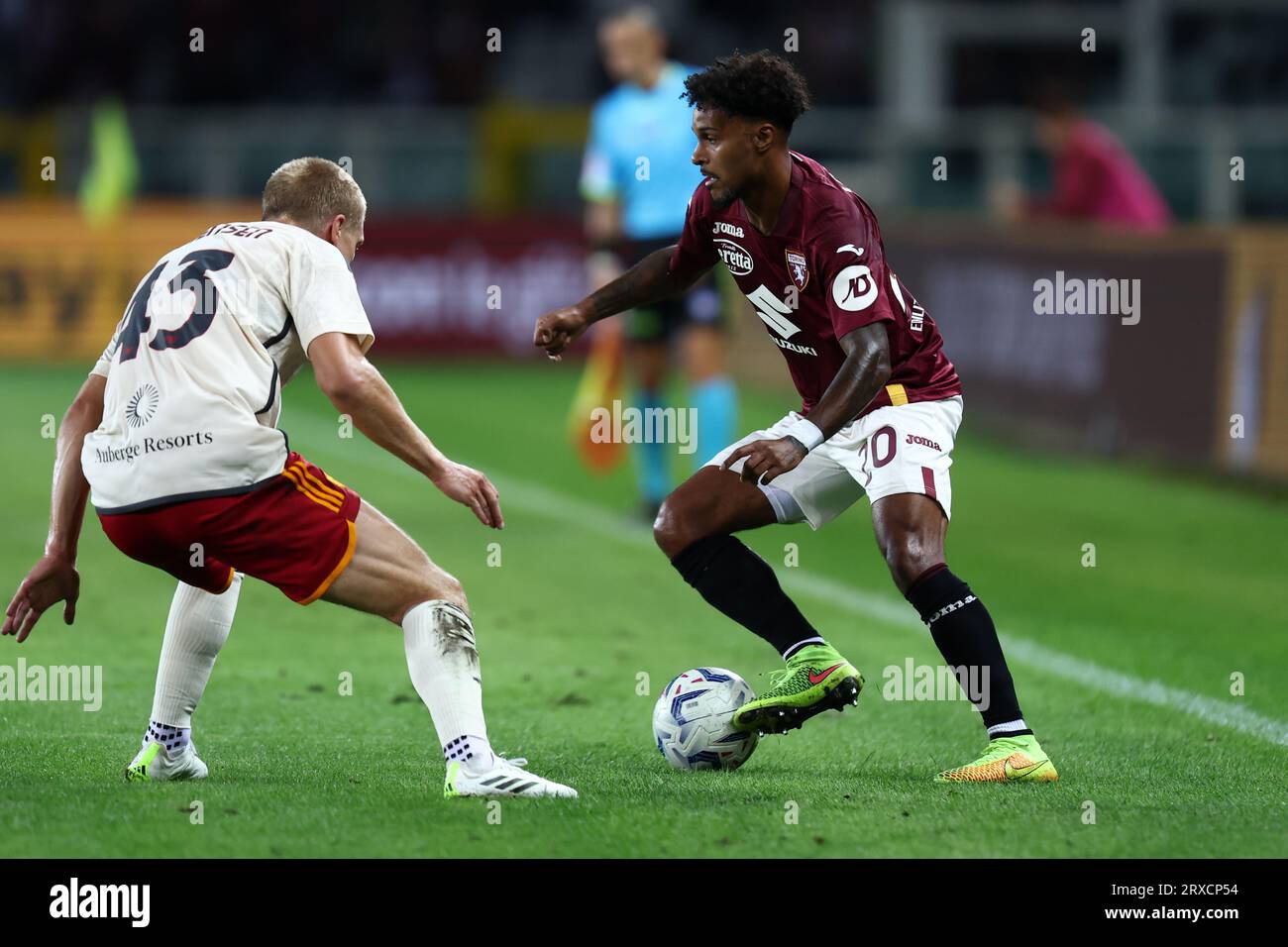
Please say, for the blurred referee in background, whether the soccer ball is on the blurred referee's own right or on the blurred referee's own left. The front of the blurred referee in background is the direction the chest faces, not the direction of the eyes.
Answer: on the blurred referee's own left

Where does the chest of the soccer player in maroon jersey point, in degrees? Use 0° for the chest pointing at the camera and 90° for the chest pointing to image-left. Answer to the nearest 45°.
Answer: approximately 45°

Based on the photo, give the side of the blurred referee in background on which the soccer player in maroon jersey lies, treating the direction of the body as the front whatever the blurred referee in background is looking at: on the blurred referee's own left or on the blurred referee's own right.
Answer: on the blurred referee's own left

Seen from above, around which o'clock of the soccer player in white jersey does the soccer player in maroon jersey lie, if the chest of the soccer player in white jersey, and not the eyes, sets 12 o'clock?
The soccer player in maroon jersey is roughly at 1 o'clock from the soccer player in white jersey.

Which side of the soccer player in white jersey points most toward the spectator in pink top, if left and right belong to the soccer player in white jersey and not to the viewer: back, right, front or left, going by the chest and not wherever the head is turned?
front

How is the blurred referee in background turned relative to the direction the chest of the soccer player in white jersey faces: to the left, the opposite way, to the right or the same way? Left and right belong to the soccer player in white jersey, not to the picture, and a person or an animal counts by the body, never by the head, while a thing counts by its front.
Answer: the opposite way

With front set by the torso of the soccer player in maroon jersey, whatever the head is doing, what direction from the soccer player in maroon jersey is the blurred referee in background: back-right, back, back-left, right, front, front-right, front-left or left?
back-right

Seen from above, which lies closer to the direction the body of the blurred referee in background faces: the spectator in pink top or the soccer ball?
the soccer ball

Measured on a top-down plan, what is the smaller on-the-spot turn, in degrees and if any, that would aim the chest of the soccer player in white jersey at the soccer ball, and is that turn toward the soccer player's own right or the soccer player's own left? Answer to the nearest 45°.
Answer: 0° — they already face it

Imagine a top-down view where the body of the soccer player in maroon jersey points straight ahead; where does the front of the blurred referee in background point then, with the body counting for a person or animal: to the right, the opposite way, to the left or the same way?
the same way

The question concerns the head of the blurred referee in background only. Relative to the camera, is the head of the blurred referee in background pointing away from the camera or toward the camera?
toward the camera

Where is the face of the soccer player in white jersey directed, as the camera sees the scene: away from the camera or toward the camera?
away from the camera

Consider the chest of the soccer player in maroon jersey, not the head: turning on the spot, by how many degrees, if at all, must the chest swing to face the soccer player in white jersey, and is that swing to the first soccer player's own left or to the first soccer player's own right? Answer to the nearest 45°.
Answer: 0° — they already face them

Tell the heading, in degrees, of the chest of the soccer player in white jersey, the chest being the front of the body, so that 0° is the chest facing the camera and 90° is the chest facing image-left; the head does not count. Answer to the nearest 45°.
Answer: approximately 225°

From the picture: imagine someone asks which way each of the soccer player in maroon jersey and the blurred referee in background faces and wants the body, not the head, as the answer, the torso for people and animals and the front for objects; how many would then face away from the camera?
0

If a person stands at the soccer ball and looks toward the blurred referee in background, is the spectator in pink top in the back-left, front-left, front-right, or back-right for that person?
front-right
